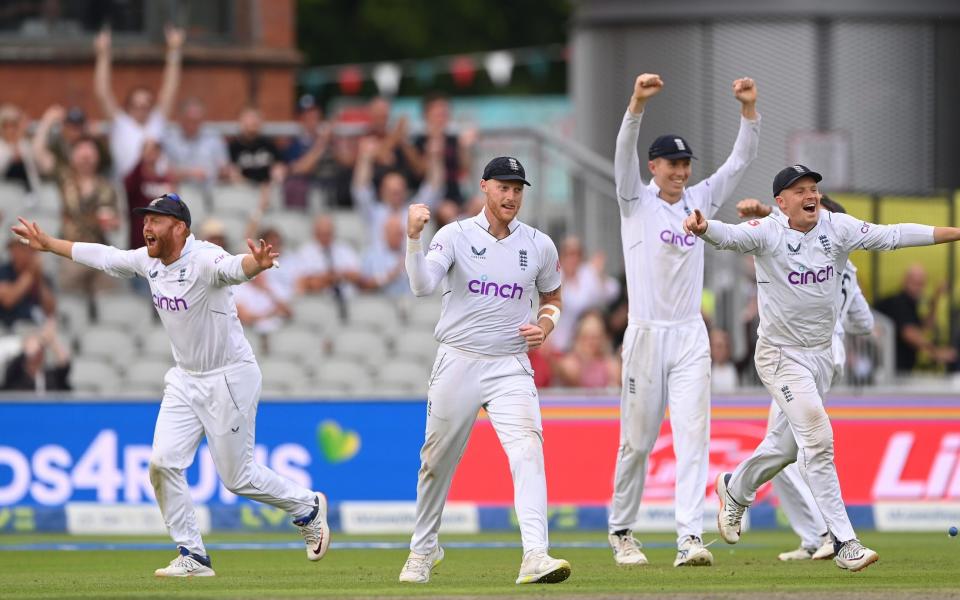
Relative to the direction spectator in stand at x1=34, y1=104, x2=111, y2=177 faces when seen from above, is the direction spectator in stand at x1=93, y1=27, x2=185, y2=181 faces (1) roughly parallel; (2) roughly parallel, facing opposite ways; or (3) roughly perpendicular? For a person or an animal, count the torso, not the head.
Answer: roughly parallel

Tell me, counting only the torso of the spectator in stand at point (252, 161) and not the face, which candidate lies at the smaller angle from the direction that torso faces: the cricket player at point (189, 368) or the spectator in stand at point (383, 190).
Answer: the cricket player

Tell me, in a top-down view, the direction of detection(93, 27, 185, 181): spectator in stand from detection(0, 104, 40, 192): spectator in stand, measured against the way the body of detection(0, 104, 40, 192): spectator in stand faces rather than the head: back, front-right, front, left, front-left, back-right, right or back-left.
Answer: left

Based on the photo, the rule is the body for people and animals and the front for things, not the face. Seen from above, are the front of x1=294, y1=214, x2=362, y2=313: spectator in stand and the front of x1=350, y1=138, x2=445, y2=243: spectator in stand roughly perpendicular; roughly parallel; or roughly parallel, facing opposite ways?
roughly parallel

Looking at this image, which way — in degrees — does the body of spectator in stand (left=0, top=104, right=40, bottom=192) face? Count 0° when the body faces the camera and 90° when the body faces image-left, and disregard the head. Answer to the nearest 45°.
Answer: approximately 0°

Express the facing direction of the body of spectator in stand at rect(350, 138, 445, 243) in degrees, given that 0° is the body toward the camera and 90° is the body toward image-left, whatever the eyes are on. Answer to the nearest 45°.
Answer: approximately 0°

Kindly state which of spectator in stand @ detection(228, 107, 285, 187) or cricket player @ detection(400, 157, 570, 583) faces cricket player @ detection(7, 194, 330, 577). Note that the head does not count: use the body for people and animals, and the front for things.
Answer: the spectator in stand

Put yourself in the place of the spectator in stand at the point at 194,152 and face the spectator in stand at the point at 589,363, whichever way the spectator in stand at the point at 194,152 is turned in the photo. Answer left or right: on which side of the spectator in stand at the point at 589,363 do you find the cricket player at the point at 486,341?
right

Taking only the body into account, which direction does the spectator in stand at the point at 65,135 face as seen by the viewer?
toward the camera

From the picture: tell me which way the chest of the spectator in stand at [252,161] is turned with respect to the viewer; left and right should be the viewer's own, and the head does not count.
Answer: facing the viewer

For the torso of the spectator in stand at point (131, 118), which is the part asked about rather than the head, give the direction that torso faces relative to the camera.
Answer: toward the camera

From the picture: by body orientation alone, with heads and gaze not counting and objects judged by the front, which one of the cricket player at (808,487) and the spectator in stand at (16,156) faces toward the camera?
the spectator in stand
